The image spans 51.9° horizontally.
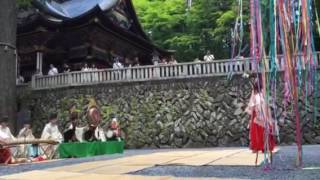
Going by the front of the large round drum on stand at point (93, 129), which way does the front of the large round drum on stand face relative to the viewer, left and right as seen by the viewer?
facing the viewer and to the right of the viewer

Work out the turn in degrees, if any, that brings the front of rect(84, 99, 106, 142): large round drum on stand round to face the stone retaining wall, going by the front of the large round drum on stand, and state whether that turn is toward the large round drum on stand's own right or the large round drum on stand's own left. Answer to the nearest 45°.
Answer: approximately 90° to the large round drum on stand's own left

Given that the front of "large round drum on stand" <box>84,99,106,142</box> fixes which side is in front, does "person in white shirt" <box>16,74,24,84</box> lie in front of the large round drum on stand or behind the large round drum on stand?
behind

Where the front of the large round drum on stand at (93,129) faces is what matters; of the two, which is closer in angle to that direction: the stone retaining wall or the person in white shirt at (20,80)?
the stone retaining wall
